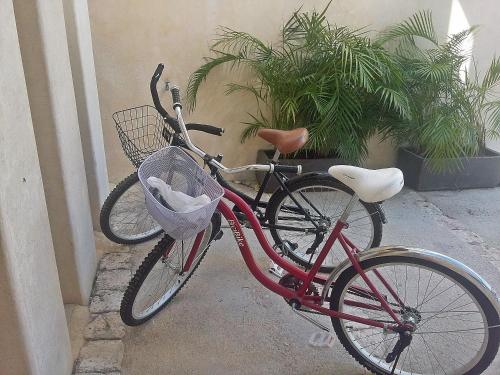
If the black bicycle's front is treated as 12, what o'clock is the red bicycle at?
The red bicycle is roughly at 8 o'clock from the black bicycle.

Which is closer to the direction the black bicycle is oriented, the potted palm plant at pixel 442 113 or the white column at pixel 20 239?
the white column

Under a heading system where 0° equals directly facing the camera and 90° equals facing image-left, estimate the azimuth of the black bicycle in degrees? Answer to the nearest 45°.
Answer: approximately 90°

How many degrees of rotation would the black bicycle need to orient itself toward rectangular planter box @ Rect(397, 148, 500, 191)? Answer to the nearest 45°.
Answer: approximately 135° to its right

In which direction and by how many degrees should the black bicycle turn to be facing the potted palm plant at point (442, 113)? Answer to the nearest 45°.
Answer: approximately 135° to its right

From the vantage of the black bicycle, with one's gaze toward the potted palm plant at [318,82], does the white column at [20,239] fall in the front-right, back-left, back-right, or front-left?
back-left

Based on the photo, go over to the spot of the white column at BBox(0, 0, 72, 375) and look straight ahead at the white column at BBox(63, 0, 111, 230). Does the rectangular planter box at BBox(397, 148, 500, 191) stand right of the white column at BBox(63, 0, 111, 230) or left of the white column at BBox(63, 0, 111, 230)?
right

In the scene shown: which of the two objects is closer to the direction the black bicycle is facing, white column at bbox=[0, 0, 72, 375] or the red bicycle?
the white column

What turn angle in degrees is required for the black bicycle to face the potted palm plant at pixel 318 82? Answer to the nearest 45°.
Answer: approximately 90° to its right
